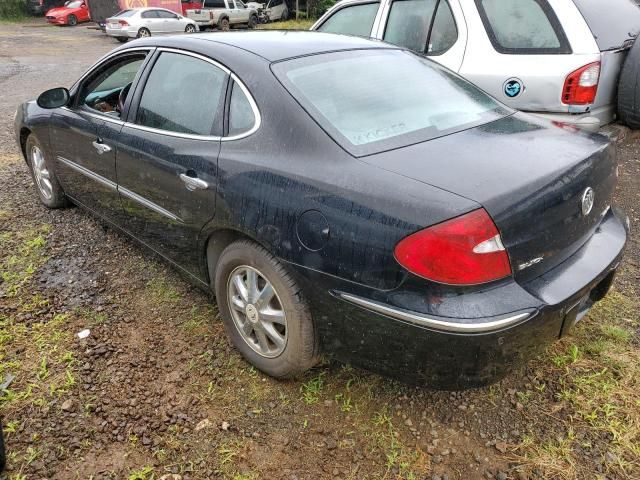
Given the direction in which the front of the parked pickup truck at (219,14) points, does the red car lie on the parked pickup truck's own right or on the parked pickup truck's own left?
on the parked pickup truck's own left

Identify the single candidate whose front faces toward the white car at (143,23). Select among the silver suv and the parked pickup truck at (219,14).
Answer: the silver suv

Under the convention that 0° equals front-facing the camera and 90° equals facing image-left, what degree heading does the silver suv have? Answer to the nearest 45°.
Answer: approximately 135°

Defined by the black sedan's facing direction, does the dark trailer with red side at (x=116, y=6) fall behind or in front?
in front

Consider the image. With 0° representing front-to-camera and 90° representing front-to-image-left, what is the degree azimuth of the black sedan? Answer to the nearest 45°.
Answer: approximately 135°

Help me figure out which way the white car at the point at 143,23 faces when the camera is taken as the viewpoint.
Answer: facing away from the viewer and to the right of the viewer

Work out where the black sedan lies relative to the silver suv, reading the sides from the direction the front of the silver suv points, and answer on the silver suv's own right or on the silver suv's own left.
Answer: on the silver suv's own left

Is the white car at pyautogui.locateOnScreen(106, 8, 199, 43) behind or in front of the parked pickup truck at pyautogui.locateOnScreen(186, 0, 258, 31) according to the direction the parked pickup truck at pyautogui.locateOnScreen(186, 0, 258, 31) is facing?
behind
